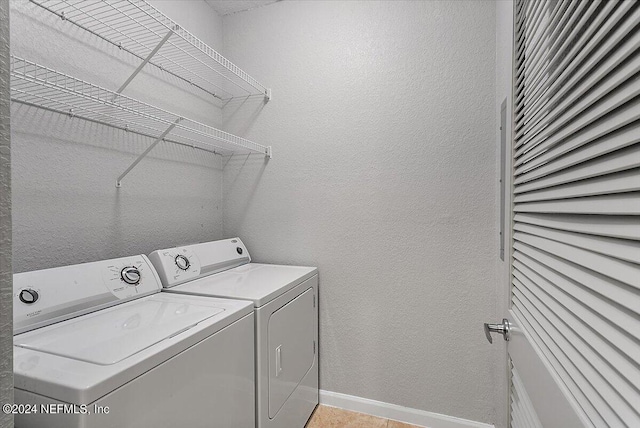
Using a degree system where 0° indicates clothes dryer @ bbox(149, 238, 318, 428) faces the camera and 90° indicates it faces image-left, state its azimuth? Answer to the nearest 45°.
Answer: approximately 315°

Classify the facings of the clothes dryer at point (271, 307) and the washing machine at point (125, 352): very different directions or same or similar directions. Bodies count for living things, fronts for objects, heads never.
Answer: same or similar directions

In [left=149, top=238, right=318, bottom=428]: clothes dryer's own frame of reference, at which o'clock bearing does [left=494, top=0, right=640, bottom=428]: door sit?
The door is roughly at 1 o'clock from the clothes dryer.

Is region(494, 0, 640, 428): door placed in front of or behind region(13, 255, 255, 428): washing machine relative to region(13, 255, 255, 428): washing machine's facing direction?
in front

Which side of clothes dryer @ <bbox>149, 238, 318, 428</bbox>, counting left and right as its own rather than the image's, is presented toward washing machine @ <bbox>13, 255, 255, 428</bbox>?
right

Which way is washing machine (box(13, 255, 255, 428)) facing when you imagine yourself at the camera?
facing the viewer and to the right of the viewer

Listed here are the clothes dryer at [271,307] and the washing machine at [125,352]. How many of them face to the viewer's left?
0
